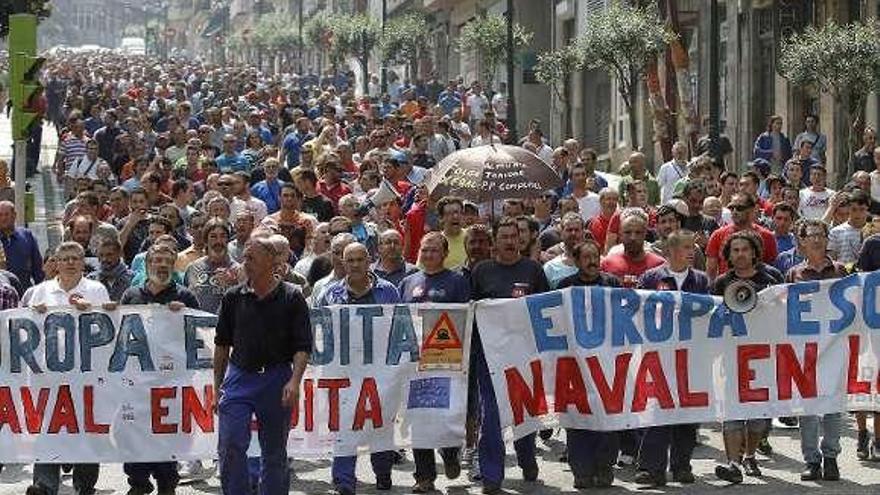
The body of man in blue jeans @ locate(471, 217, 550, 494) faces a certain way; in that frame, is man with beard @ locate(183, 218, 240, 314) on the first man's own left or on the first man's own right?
on the first man's own right

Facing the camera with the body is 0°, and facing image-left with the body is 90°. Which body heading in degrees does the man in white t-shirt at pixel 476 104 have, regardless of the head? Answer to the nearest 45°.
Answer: approximately 0°

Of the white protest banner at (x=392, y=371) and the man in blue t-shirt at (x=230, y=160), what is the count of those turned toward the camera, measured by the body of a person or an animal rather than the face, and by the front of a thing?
2

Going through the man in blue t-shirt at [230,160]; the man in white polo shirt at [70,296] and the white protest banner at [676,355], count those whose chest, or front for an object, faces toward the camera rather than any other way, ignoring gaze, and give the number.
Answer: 3

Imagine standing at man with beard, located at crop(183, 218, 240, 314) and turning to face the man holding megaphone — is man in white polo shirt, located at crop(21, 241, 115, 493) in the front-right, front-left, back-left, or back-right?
back-right

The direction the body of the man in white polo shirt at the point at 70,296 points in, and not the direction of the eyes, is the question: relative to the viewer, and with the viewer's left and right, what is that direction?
facing the viewer

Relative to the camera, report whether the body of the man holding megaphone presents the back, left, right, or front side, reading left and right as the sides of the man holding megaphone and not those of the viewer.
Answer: front

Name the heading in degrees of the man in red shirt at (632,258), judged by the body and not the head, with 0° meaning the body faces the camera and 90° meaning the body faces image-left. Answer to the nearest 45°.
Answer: approximately 0°
